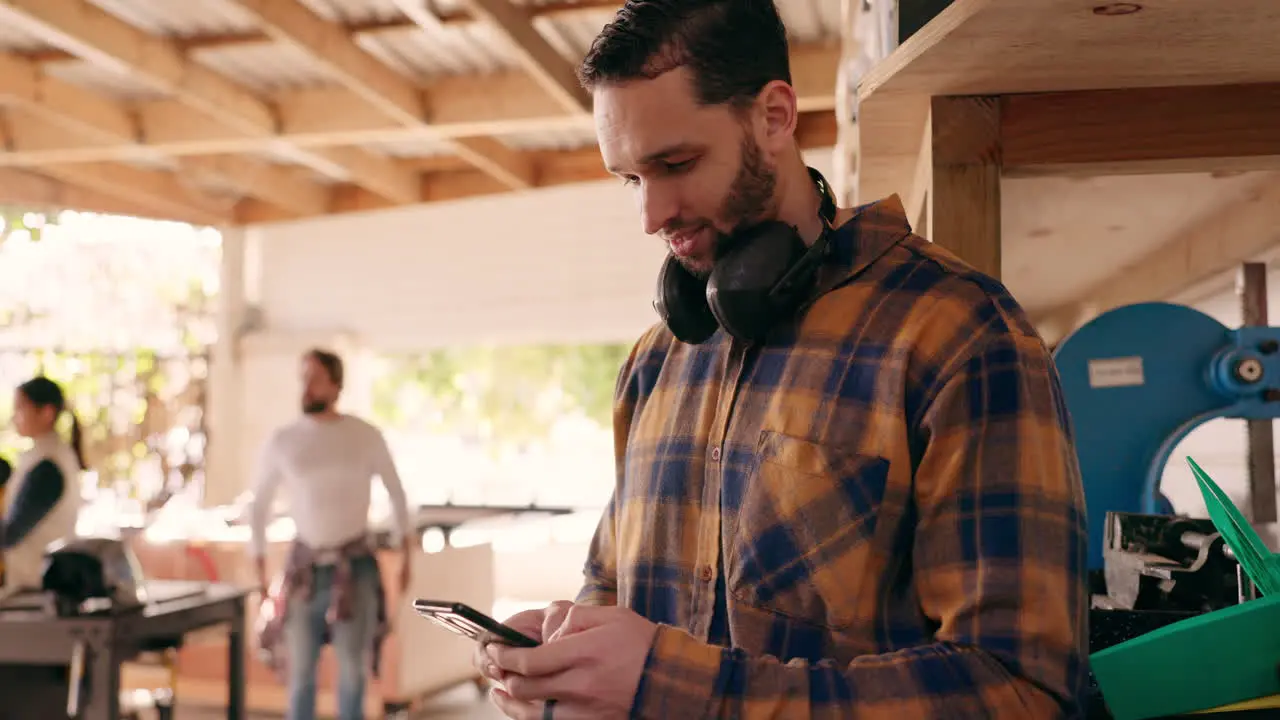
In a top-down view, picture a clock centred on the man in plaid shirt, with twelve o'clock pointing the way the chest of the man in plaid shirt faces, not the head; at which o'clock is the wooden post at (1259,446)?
The wooden post is roughly at 6 o'clock from the man in plaid shirt.

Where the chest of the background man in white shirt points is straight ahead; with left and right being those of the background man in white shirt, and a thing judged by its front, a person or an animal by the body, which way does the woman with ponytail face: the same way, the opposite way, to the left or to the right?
to the right

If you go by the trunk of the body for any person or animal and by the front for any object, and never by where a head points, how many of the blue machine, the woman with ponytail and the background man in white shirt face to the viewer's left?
1

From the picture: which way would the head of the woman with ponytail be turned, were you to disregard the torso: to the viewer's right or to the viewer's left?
to the viewer's left

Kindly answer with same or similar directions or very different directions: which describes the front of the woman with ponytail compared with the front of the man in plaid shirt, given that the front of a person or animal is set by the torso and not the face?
same or similar directions

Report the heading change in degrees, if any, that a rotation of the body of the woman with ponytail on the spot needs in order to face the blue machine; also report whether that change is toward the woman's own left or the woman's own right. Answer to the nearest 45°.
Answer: approximately 90° to the woman's own left

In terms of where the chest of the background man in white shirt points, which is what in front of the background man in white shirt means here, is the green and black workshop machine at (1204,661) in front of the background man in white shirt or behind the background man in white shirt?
in front

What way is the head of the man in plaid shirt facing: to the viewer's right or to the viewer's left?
to the viewer's left

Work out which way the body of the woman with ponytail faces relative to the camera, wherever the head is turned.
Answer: to the viewer's left

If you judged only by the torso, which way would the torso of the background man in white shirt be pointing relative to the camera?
toward the camera

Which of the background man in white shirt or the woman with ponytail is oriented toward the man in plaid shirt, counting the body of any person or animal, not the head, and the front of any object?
the background man in white shirt

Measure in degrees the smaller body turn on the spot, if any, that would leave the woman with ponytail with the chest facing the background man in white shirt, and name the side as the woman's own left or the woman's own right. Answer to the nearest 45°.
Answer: approximately 180°
